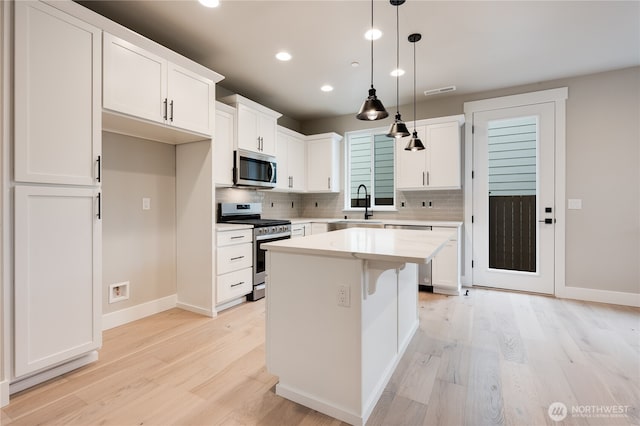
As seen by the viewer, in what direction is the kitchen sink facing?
toward the camera

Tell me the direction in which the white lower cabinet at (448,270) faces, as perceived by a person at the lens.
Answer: facing the viewer

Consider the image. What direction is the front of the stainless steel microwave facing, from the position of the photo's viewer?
facing the viewer and to the right of the viewer

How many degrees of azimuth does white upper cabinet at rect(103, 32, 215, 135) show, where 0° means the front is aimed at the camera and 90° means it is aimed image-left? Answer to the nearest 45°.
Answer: approximately 315°

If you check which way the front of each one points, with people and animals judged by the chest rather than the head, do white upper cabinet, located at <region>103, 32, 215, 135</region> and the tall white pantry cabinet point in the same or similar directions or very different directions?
same or similar directions

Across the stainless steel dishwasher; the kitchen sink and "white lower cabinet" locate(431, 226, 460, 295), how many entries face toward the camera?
3

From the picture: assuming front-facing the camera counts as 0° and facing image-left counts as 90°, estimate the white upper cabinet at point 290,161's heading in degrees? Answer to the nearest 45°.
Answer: approximately 315°

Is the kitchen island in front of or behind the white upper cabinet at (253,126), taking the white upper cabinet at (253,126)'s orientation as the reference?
in front

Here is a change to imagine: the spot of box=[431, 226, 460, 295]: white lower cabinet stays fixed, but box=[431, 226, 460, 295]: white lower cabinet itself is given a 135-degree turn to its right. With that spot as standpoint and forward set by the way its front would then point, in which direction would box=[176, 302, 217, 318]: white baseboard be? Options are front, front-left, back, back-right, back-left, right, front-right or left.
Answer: left

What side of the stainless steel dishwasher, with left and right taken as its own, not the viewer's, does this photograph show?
front

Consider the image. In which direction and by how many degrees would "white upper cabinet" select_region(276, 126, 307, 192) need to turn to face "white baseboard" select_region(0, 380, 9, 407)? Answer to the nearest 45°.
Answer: approximately 90° to its right

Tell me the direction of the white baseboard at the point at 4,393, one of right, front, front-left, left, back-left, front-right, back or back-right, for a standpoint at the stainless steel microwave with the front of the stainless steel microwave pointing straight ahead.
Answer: right

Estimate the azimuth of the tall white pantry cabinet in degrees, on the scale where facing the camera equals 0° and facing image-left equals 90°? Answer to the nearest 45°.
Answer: approximately 315°

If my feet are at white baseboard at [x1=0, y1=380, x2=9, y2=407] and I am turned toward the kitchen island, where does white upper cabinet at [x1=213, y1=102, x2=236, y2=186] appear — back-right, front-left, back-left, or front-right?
front-left
